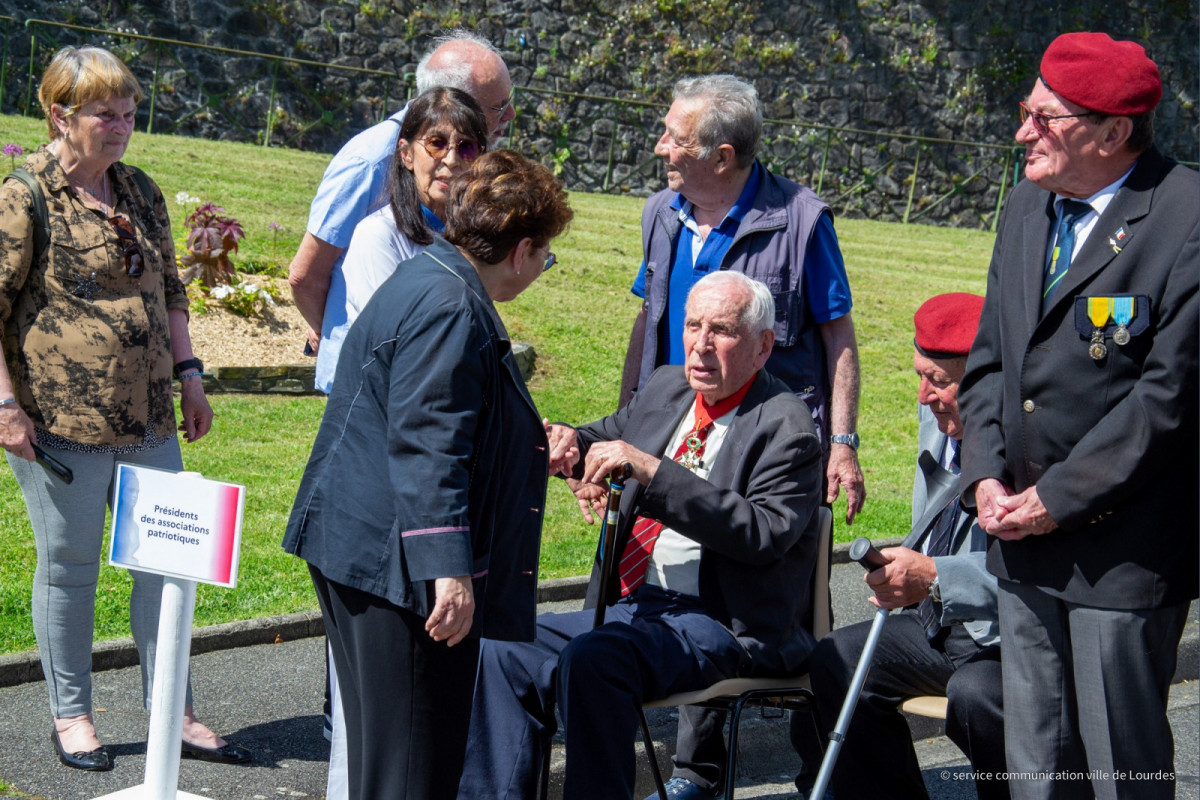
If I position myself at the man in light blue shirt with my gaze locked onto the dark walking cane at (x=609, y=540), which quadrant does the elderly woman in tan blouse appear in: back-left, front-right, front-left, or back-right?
back-right

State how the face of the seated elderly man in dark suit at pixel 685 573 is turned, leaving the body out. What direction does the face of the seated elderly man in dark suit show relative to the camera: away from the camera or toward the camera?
toward the camera

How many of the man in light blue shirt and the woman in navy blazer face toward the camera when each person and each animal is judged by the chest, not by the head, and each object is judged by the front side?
0

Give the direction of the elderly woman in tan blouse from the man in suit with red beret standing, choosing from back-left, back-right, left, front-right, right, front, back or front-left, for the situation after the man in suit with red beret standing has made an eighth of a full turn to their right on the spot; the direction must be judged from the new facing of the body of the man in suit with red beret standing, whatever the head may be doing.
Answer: front

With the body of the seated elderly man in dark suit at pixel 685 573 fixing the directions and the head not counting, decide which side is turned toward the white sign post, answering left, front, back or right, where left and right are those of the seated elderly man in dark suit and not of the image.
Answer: front

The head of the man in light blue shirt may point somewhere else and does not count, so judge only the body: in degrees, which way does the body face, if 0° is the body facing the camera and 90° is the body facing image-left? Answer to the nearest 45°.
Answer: approximately 270°

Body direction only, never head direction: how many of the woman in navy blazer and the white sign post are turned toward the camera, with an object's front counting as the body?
1

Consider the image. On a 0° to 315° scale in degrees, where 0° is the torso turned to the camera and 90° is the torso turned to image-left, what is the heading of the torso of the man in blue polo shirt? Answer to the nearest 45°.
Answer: approximately 45°

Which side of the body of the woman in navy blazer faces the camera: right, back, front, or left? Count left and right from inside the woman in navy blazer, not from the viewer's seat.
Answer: right

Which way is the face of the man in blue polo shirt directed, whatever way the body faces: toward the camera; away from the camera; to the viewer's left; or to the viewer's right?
to the viewer's left

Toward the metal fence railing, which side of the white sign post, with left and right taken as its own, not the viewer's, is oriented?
back

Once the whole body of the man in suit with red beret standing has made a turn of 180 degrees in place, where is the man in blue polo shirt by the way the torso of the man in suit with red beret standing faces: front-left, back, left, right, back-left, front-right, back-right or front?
left

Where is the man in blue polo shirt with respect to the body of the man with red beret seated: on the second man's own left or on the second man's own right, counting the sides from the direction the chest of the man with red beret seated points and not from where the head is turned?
on the second man's own right

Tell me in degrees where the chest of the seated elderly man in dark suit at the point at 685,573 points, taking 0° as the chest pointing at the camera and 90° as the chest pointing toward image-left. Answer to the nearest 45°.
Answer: approximately 45°

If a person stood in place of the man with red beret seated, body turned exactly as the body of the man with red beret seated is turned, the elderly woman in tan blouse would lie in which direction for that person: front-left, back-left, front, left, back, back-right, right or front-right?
front-right

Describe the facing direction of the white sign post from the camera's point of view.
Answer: facing the viewer

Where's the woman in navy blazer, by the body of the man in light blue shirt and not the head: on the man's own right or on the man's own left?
on the man's own right

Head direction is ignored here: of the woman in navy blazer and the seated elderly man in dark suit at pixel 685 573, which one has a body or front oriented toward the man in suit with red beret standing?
the woman in navy blazer
